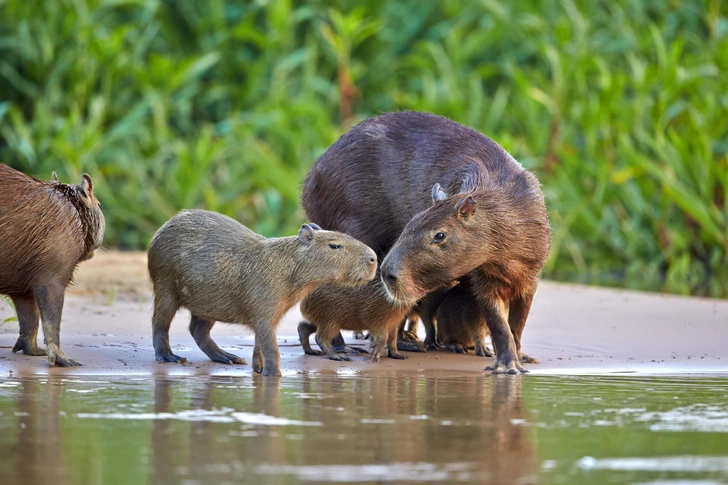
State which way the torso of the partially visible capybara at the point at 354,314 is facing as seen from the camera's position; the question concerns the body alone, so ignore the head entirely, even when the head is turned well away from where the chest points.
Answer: to the viewer's right

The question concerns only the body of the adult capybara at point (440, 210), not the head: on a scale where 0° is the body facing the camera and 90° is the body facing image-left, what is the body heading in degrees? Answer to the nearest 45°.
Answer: approximately 315°

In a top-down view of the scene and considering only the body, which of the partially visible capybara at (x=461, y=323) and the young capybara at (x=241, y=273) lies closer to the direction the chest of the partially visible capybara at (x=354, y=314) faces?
the partially visible capybara

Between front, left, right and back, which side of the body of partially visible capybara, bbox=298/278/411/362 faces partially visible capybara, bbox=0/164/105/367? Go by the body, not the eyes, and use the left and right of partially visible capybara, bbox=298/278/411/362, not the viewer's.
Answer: back

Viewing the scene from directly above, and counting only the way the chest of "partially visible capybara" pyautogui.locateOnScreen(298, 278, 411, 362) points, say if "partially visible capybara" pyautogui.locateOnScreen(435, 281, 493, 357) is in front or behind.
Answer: in front

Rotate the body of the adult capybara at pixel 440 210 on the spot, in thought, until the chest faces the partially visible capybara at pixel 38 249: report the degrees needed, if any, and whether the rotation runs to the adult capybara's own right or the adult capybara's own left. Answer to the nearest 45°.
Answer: approximately 135° to the adult capybara's own right
